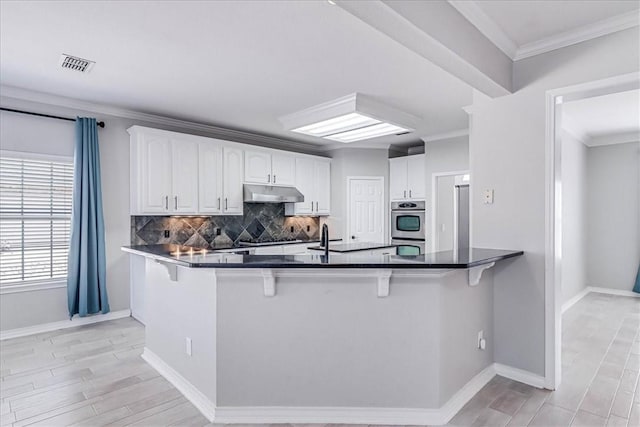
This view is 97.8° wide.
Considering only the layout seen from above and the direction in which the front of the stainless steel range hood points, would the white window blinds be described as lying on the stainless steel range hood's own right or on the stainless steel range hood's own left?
on the stainless steel range hood's own right

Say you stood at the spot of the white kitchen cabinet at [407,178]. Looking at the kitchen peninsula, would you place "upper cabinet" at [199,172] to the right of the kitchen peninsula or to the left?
right

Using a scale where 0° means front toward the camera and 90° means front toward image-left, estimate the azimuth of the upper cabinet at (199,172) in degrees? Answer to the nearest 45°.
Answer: approximately 315°

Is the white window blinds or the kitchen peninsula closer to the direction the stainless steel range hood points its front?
the kitchen peninsula

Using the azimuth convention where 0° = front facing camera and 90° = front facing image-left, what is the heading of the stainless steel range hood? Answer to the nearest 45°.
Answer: approximately 315°

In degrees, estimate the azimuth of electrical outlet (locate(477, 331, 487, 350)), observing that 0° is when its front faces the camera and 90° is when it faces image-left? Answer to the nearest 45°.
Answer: approximately 315°

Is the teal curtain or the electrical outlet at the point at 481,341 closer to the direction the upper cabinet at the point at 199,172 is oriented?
the electrical outlet

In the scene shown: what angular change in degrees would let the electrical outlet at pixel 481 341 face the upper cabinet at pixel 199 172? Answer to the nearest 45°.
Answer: approximately 135° to its right

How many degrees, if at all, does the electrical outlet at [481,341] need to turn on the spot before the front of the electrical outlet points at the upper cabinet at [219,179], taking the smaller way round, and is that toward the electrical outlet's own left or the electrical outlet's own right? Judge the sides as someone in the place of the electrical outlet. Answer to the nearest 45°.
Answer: approximately 135° to the electrical outlet's own right

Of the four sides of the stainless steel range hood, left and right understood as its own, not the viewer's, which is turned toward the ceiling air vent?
right
